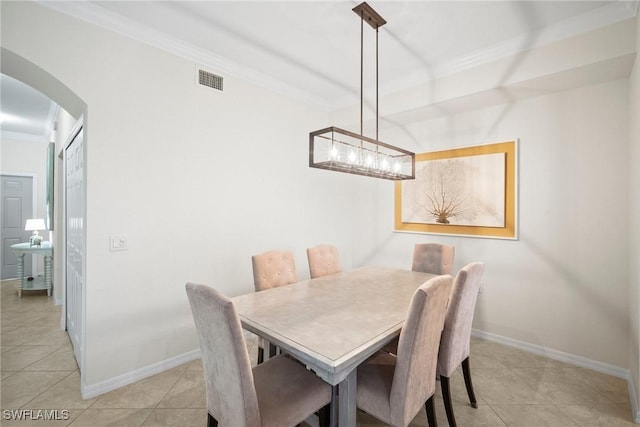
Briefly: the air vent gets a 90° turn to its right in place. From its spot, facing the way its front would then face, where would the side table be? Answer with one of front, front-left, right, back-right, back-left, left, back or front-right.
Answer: right

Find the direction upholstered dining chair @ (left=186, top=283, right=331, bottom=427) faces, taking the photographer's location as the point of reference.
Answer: facing away from the viewer and to the right of the viewer

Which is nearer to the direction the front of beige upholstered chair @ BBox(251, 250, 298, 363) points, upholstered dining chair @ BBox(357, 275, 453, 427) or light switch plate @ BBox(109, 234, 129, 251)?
the upholstered dining chair

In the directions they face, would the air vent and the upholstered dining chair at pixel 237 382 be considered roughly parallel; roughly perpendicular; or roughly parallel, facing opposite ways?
roughly perpendicular

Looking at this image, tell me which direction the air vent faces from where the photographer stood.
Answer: facing the viewer and to the right of the viewer

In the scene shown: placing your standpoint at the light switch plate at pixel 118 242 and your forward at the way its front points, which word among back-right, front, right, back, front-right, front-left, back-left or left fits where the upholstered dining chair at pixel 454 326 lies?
front-left

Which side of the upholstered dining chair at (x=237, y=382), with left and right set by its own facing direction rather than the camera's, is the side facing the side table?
left

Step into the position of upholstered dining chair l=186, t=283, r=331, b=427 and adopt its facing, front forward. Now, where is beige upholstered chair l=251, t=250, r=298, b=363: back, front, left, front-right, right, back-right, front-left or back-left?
front-left

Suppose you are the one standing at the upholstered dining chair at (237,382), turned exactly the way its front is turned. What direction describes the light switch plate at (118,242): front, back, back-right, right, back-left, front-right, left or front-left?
left
